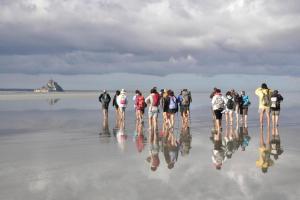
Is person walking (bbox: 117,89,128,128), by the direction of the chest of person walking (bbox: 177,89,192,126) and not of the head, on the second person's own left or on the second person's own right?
on the second person's own left

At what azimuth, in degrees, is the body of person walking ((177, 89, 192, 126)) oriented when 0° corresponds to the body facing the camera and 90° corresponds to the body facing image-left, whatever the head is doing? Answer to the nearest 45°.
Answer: approximately 180°
